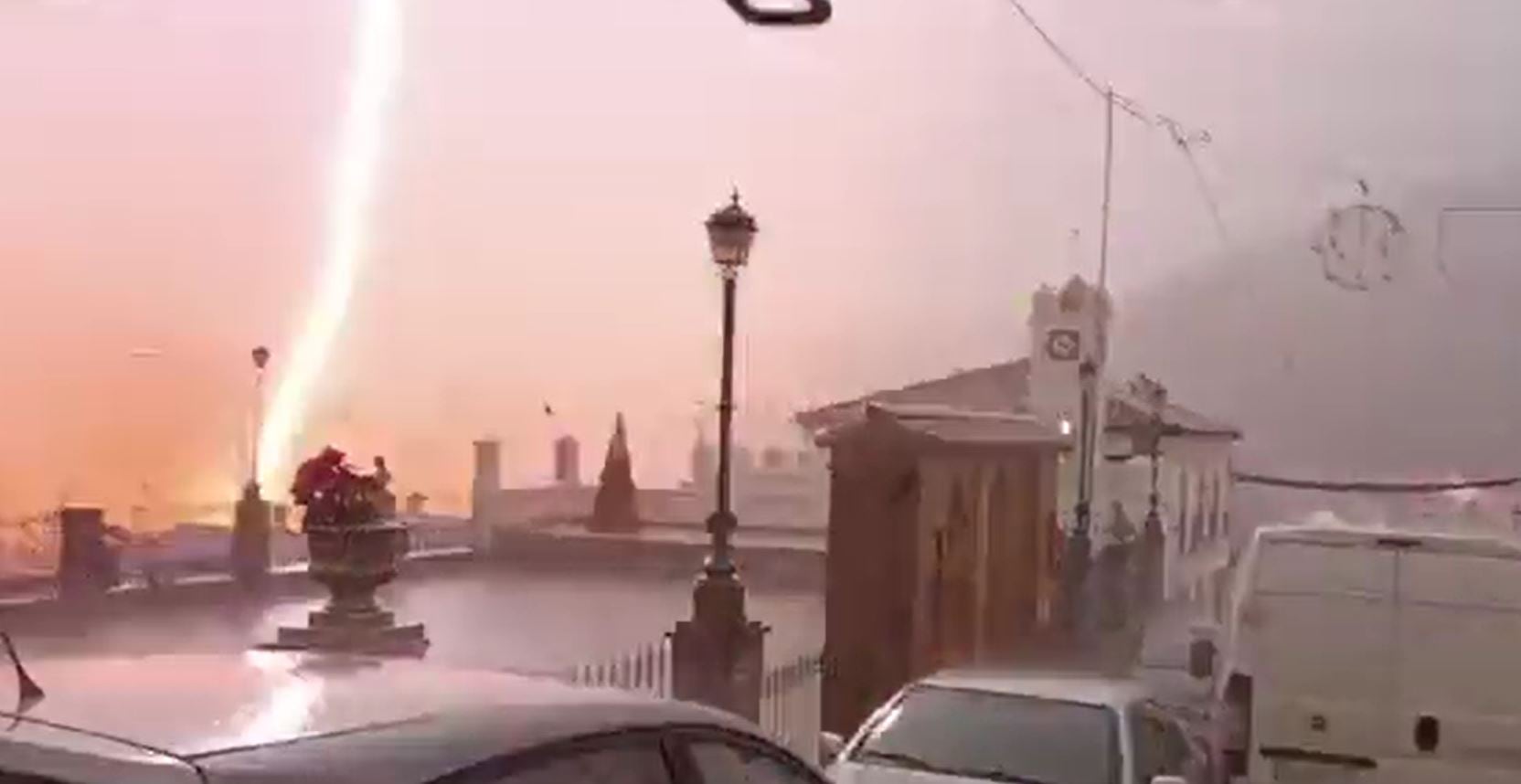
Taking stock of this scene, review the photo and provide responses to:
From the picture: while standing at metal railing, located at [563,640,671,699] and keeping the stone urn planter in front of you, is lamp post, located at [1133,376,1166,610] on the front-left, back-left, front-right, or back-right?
back-right

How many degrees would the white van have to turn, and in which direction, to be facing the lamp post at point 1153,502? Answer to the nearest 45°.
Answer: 0° — it already faces it
